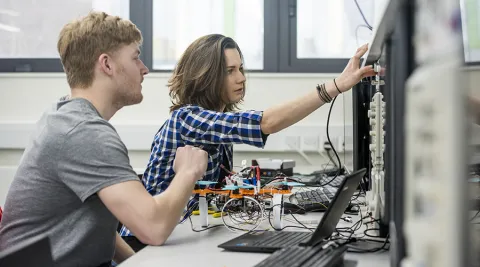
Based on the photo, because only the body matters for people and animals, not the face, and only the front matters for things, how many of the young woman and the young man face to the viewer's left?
0

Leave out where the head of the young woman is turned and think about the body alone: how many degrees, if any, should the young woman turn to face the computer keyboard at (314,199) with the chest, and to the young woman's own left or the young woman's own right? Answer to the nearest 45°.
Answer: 0° — they already face it

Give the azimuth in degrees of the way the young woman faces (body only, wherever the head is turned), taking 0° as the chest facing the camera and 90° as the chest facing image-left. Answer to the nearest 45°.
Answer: approximately 270°

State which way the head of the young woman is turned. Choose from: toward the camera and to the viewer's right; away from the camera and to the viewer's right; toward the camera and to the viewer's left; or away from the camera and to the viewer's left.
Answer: toward the camera and to the viewer's right

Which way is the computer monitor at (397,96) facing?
to the viewer's left

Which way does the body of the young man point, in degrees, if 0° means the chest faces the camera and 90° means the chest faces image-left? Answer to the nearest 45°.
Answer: approximately 270°

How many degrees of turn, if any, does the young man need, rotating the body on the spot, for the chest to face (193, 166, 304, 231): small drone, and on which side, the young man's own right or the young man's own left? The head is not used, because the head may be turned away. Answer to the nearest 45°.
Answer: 0° — they already face it
